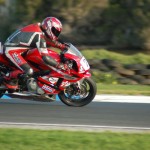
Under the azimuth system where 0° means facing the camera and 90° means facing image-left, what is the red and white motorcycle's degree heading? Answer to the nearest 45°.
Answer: approximately 270°

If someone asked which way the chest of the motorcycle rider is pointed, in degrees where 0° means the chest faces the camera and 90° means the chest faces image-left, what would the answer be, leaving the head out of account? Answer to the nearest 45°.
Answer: approximately 270°
